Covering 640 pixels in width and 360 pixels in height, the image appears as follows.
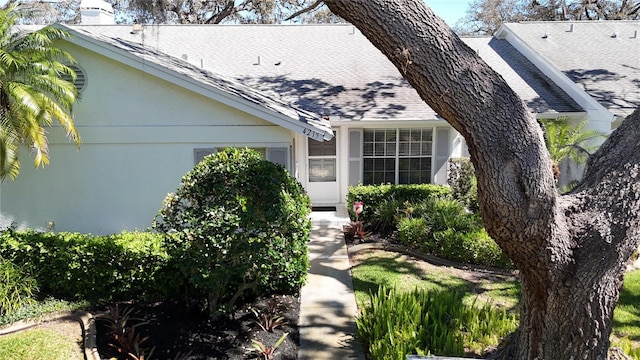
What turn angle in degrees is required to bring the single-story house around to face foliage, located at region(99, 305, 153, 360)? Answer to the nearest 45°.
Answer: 0° — it already faces it

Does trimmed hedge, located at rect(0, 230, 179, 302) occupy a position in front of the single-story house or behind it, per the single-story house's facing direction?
in front

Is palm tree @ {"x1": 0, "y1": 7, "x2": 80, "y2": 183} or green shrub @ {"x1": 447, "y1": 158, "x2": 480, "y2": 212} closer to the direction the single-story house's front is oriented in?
the palm tree

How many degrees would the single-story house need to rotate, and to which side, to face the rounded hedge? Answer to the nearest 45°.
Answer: approximately 45° to its left

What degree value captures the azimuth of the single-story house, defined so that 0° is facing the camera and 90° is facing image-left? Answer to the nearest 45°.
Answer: approximately 0°

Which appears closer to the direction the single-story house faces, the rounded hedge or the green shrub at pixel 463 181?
the rounded hedge

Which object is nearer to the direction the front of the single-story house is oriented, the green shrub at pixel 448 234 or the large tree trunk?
the large tree trunk
